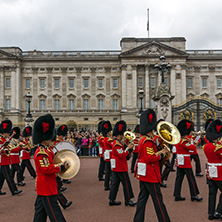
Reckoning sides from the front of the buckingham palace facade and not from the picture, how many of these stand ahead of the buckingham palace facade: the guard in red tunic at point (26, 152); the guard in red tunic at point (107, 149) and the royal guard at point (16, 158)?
3
